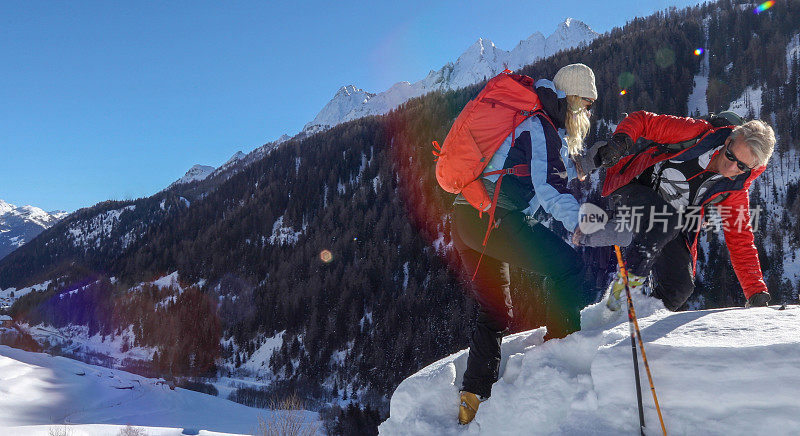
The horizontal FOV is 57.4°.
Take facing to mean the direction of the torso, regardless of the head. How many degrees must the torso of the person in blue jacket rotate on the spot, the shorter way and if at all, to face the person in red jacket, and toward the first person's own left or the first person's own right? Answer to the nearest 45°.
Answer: approximately 45° to the first person's own left

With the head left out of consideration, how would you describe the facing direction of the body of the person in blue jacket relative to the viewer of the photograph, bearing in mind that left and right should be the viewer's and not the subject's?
facing to the right of the viewer

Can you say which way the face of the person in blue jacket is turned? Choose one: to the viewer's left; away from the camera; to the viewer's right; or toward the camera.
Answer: to the viewer's right
